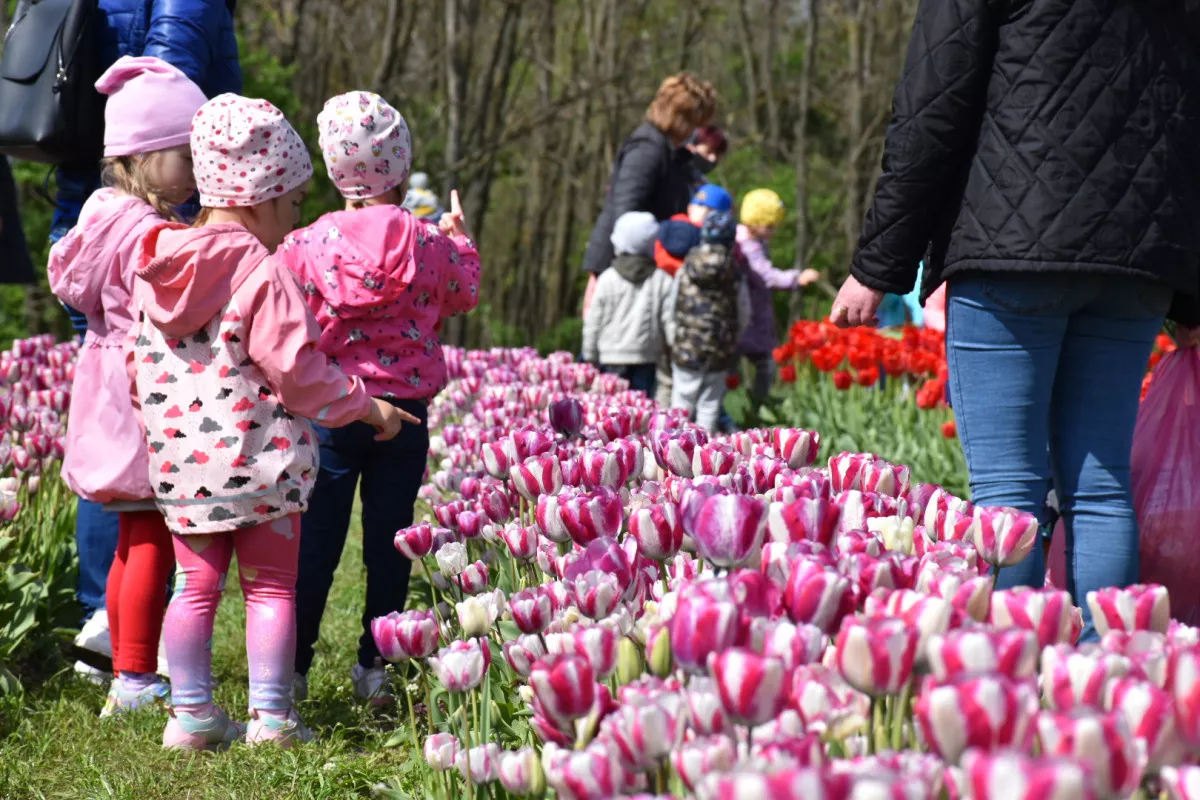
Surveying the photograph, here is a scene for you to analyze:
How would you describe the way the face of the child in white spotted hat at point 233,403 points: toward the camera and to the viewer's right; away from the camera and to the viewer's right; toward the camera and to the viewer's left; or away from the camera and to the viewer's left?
away from the camera and to the viewer's right

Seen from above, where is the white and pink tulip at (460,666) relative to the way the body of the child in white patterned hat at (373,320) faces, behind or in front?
behind

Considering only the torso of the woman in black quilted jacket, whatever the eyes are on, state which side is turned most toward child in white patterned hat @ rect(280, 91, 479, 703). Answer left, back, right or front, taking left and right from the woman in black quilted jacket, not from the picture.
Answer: left

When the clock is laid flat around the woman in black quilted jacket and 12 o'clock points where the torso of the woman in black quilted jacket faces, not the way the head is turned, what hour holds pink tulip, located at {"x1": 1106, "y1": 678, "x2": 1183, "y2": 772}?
The pink tulip is roughly at 6 o'clock from the woman in black quilted jacket.

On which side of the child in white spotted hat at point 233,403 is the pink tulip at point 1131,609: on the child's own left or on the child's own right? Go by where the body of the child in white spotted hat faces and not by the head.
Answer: on the child's own right

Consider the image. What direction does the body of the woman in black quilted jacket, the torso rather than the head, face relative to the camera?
away from the camera

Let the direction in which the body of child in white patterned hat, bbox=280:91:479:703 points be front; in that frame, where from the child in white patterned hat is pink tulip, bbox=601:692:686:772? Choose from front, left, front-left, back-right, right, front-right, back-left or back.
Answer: back

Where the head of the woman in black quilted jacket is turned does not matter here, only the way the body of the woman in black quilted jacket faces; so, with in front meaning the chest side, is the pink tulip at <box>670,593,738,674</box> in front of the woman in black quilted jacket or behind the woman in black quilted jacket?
behind

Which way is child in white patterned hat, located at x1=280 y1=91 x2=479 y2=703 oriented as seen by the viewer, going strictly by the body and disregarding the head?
away from the camera

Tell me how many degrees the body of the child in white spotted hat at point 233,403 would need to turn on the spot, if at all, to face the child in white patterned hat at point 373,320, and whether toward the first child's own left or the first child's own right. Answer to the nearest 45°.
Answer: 0° — they already face them

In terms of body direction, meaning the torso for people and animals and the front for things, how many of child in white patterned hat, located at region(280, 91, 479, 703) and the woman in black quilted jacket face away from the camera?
2
